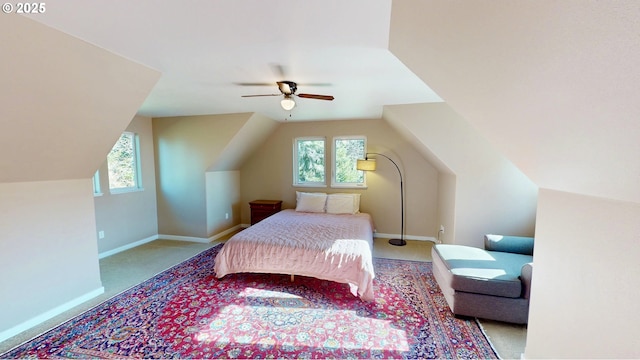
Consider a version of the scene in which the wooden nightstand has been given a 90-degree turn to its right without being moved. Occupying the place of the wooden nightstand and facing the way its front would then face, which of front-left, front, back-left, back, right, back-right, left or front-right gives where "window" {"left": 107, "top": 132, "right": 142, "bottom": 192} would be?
front

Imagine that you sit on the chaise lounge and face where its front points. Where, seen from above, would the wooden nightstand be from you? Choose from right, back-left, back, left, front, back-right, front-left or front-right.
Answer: front

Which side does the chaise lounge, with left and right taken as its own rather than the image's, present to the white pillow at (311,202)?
front

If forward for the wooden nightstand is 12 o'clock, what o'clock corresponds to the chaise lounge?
The chaise lounge is roughly at 11 o'clock from the wooden nightstand.

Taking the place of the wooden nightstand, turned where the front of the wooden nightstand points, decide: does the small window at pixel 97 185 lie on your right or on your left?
on your right

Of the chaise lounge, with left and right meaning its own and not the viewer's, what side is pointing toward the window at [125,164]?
front

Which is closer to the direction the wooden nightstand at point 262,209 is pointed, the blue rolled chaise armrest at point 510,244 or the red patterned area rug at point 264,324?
the red patterned area rug

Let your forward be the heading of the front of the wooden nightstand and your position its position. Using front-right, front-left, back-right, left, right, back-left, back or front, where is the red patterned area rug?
front

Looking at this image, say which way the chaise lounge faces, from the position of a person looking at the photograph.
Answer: facing to the left of the viewer

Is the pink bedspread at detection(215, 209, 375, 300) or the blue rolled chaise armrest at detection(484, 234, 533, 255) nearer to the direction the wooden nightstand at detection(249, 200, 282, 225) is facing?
the pink bedspread

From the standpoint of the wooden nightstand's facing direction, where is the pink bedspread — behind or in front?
in front

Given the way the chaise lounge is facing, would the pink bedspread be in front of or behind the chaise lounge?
in front

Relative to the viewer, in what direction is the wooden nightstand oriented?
toward the camera
